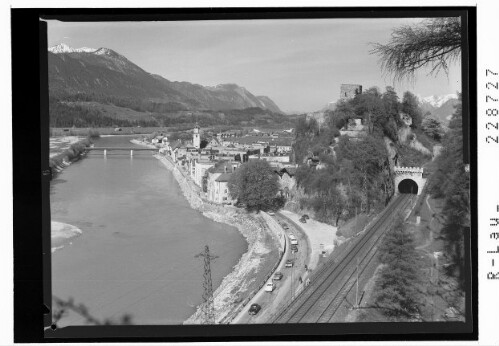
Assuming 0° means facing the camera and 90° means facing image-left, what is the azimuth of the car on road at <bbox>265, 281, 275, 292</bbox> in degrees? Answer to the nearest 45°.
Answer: approximately 45°

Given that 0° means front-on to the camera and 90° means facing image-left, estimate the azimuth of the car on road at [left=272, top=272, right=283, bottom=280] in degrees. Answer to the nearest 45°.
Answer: approximately 45°

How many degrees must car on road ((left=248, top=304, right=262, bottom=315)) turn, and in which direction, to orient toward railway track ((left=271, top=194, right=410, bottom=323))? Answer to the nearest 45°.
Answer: approximately 135° to its left
